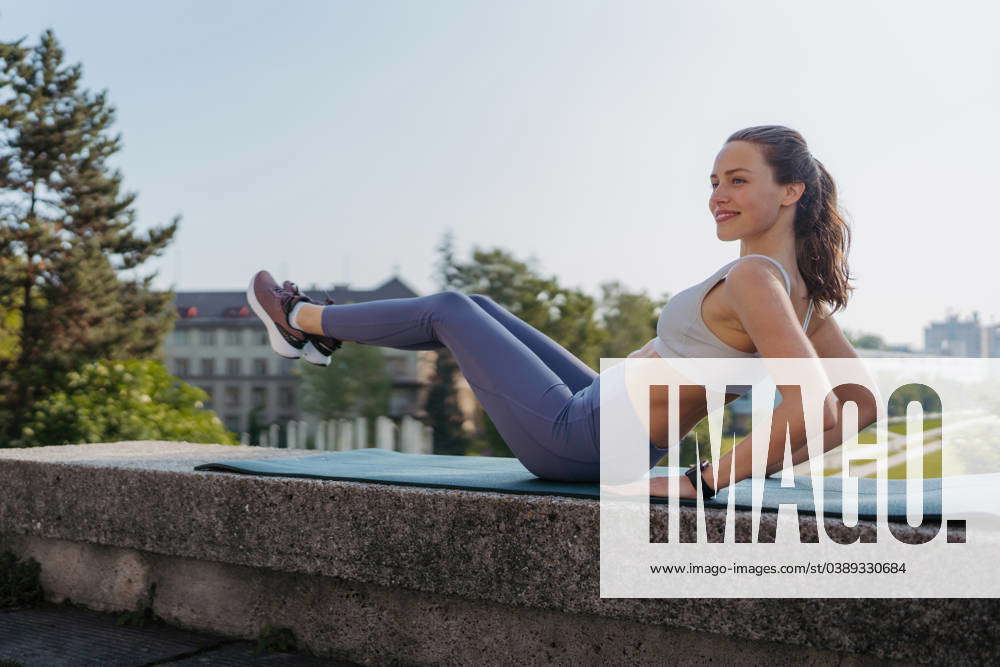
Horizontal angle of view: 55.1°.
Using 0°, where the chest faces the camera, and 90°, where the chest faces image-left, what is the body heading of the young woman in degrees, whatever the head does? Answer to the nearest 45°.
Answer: approximately 90°

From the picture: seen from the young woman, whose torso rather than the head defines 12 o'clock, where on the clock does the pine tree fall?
The pine tree is roughly at 2 o'clock from the young woman.
